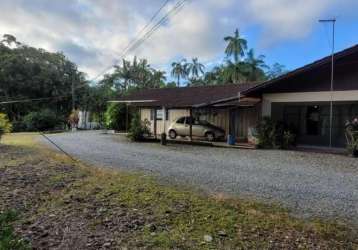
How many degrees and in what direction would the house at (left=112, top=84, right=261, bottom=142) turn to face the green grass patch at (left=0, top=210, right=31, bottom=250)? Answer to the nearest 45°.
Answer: approximately 45° to its left

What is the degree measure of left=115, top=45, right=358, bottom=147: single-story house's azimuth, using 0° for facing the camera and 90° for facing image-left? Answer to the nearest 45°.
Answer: approximately 45°

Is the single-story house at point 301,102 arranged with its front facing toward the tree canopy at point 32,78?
no

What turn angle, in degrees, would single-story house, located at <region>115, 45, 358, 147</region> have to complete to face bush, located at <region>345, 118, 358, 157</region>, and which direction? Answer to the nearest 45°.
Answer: approximately 90° to its left

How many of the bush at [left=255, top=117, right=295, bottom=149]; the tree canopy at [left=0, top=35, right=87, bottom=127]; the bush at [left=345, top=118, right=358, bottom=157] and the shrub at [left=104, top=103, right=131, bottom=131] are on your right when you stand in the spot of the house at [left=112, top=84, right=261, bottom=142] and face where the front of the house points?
2

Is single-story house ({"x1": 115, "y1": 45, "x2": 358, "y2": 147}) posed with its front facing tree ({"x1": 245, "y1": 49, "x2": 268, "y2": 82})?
no

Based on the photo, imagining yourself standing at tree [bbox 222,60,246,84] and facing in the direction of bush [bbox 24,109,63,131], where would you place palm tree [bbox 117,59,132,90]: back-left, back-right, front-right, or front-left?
front-right

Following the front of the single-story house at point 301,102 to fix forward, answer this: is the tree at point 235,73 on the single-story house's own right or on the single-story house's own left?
on the single-story house's own right

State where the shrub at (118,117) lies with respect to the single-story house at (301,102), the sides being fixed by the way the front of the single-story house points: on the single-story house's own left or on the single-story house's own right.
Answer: on the single-story house's own right

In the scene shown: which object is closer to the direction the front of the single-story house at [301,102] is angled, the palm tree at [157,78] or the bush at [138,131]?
the bush

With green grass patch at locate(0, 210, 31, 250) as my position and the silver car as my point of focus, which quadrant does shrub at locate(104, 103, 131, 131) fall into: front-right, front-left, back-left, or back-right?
front-left

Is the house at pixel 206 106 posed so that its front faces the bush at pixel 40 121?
no
